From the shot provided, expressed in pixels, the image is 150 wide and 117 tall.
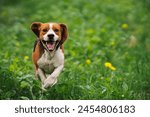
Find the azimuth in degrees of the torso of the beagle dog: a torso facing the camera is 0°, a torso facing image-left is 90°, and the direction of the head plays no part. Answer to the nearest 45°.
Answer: approximately 0°
